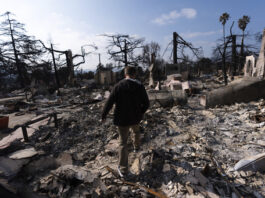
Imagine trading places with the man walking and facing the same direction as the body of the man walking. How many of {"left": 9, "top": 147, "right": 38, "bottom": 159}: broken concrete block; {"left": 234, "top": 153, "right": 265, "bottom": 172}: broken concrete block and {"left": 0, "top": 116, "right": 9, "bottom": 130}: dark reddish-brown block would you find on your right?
1

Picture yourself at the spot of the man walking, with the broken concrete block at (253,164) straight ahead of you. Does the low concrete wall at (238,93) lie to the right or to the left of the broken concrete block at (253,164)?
left

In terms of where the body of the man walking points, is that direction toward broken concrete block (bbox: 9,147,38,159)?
no

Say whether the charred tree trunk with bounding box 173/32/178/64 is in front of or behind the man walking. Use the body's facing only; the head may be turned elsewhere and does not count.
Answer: in front

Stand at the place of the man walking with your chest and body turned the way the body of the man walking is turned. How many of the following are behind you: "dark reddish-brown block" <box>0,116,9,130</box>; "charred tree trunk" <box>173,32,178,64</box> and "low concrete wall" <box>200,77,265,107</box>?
0

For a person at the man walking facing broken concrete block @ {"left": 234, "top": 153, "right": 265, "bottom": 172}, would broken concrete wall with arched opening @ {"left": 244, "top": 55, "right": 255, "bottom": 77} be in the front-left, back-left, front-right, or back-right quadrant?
front-left

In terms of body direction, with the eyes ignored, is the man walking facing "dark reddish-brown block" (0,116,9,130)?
no

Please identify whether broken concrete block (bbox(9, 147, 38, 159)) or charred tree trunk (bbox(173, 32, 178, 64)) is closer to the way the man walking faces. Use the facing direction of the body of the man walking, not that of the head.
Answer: the charred tree trunk

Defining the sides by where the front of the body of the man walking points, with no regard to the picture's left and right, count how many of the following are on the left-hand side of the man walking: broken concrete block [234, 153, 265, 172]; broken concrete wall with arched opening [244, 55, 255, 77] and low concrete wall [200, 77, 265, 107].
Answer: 0

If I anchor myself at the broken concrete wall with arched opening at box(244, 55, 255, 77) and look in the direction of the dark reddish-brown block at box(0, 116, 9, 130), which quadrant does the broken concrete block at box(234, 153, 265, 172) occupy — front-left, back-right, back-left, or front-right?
front-left

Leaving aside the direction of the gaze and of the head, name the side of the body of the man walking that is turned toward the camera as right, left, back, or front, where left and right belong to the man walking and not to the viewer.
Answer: back

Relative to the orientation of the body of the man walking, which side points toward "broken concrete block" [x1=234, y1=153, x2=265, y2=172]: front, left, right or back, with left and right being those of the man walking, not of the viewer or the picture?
right

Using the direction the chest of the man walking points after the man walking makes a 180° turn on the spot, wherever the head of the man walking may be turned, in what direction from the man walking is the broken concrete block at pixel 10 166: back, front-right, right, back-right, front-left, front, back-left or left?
right

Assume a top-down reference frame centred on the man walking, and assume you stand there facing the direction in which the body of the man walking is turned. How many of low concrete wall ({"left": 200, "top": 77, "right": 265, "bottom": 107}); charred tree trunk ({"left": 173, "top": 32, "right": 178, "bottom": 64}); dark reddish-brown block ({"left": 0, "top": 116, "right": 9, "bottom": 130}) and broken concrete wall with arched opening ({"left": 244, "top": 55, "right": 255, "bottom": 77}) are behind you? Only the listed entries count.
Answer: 0

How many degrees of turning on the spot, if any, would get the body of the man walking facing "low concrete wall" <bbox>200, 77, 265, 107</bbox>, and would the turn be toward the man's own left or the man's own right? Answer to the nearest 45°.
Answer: approximately 45° to the man's own right

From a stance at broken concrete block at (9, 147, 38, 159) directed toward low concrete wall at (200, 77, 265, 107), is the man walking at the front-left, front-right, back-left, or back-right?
front-right

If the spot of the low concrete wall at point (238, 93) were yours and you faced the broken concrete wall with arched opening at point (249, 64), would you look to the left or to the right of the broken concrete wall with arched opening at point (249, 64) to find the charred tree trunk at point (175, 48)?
left
